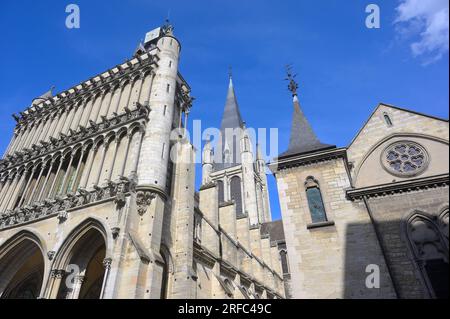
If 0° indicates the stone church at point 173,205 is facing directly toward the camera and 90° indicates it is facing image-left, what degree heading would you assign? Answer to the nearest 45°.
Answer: approximately 45°
